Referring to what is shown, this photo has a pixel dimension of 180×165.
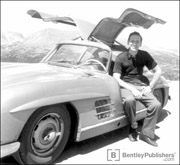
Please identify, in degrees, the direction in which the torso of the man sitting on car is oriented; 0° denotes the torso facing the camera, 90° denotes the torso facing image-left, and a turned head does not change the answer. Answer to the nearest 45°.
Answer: approximately 0°

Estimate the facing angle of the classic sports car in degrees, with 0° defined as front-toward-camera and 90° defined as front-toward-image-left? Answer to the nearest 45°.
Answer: approximately 45°
